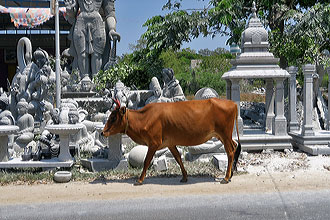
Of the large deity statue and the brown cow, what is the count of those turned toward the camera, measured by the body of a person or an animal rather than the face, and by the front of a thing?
1

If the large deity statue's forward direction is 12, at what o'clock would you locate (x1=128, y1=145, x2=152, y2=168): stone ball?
The stone ball is roughly at 12 o'clock from the large deity statue.

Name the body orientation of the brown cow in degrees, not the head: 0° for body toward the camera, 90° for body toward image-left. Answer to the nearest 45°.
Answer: approximately 90°

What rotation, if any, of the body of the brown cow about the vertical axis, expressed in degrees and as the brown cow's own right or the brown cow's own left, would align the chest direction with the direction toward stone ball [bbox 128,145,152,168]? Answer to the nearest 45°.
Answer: approximately 45° to the brown cow's own right

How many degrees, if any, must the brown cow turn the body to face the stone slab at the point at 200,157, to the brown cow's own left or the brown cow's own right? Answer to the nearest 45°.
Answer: approximately 90° to the brown cow's own right

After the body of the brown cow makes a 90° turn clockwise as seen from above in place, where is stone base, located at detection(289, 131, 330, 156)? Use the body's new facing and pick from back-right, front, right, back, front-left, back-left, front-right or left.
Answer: front-right

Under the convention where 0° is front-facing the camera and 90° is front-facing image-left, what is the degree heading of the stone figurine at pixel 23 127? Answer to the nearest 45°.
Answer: approximately 45°
